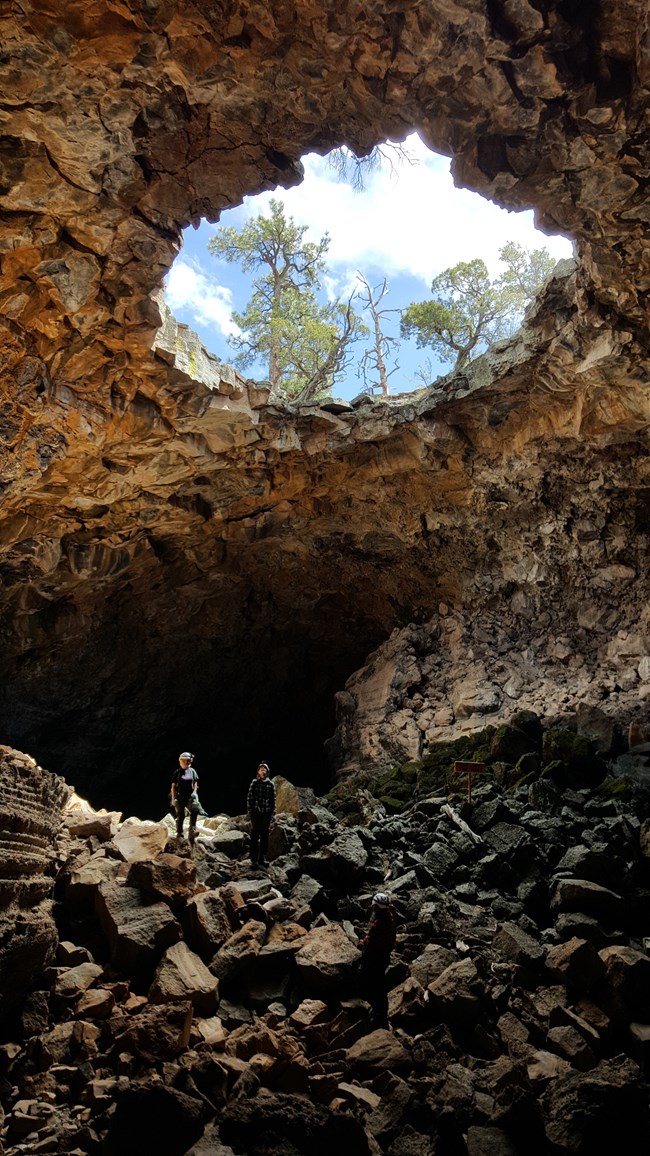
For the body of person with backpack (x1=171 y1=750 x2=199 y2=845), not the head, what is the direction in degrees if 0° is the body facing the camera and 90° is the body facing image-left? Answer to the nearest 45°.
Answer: approximately 0°

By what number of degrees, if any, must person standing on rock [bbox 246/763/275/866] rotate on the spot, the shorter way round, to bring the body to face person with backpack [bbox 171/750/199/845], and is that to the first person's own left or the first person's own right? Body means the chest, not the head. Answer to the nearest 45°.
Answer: approximately 135° to the first person's own right

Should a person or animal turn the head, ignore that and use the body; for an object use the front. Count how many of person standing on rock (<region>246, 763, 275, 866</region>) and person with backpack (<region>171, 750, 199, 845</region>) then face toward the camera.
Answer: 2

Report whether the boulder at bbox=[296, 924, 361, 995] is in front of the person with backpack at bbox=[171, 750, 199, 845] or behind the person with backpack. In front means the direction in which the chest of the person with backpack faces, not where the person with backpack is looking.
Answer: in front

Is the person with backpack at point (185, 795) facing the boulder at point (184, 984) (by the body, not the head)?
yes

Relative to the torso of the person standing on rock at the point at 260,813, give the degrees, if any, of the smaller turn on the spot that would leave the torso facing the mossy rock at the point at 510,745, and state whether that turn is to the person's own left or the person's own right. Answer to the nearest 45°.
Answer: approximately 135° to the person's own left

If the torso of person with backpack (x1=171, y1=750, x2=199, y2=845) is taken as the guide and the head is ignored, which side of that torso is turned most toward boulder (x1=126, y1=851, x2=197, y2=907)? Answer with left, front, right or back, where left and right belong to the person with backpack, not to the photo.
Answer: front

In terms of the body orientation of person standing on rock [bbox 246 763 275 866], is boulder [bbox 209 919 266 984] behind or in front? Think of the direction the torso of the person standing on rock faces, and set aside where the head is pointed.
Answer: in front

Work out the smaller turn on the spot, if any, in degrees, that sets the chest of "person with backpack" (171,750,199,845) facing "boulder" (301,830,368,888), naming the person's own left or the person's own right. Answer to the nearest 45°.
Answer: approximately 45° to the person's own left

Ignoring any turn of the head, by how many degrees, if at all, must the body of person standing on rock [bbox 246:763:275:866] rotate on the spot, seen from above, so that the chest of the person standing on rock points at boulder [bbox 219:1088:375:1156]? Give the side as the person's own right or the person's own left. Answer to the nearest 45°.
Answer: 0° — they already face it

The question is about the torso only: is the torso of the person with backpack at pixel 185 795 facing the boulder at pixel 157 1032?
yes

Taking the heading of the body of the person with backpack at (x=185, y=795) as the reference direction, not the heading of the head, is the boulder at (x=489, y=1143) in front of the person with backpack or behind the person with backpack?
in front

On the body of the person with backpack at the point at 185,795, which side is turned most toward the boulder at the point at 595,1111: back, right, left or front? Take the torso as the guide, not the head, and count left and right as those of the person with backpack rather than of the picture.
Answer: front

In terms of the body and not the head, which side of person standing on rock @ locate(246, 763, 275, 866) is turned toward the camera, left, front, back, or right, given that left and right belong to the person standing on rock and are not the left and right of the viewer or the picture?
front
